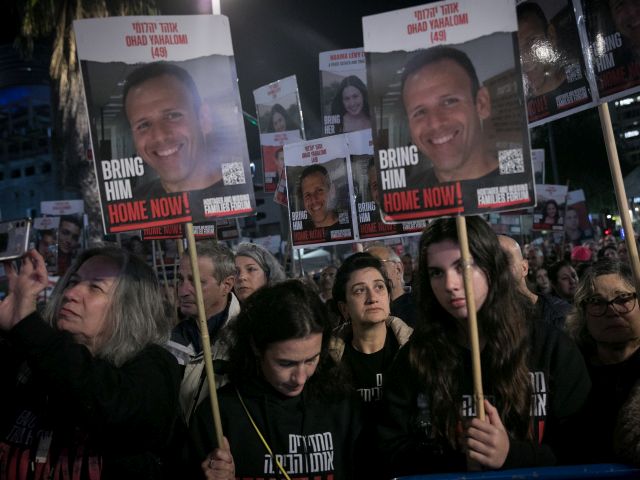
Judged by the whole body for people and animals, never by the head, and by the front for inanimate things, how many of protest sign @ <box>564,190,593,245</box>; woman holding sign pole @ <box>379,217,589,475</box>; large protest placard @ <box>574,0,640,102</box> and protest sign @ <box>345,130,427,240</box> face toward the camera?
4

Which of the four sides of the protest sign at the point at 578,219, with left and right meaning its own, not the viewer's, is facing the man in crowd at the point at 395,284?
front

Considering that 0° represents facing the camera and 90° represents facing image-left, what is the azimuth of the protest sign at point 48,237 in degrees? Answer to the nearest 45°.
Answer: approximately 0°

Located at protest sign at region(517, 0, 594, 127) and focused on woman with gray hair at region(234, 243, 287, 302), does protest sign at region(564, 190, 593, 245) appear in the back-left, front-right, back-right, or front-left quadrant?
front-right

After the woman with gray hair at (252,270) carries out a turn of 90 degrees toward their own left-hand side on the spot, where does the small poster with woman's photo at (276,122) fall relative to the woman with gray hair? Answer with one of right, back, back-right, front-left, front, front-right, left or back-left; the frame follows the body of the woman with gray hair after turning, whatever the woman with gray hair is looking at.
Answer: back-left

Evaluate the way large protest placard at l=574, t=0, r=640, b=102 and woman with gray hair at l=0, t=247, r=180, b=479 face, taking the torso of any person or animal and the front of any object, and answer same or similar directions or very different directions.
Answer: same or similar directions

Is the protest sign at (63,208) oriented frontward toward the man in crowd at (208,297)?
yes

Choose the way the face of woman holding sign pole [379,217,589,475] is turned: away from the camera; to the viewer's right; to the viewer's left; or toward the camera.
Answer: toward the camera

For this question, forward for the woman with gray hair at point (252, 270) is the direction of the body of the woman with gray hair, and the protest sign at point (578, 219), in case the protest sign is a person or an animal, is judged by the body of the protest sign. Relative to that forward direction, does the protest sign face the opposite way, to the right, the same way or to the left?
the same way

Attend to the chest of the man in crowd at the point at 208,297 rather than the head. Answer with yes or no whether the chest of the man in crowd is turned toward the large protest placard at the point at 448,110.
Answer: no

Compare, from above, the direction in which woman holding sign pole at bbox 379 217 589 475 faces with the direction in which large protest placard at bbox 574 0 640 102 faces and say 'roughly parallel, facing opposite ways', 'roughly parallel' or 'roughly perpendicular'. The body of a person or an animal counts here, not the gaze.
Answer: roughly parallel

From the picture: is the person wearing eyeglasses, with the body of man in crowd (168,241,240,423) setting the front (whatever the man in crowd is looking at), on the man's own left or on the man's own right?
on the man's own left

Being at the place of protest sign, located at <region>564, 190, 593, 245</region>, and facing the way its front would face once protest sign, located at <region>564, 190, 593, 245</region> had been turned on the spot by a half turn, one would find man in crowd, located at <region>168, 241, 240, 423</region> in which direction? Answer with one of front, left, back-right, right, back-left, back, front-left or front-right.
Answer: back

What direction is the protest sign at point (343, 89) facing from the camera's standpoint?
toward the camera

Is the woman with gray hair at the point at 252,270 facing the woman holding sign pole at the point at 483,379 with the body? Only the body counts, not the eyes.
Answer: no

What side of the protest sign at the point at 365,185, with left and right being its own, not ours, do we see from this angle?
front

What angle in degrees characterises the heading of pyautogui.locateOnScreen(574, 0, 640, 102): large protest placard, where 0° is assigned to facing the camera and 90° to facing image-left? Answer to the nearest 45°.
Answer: approximately 0°

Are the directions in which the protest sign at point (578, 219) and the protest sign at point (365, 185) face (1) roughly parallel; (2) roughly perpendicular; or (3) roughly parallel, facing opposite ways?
roughly parallel

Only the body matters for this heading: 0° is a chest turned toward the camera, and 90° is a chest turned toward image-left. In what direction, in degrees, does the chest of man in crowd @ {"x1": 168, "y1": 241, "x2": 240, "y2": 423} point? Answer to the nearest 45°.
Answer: approximately 45°

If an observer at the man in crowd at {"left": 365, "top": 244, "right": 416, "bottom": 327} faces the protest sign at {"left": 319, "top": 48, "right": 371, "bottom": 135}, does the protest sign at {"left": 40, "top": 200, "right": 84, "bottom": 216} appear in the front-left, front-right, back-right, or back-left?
front-left

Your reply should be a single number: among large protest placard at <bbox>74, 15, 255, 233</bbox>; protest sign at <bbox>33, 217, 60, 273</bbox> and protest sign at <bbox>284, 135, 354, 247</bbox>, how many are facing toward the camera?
3
